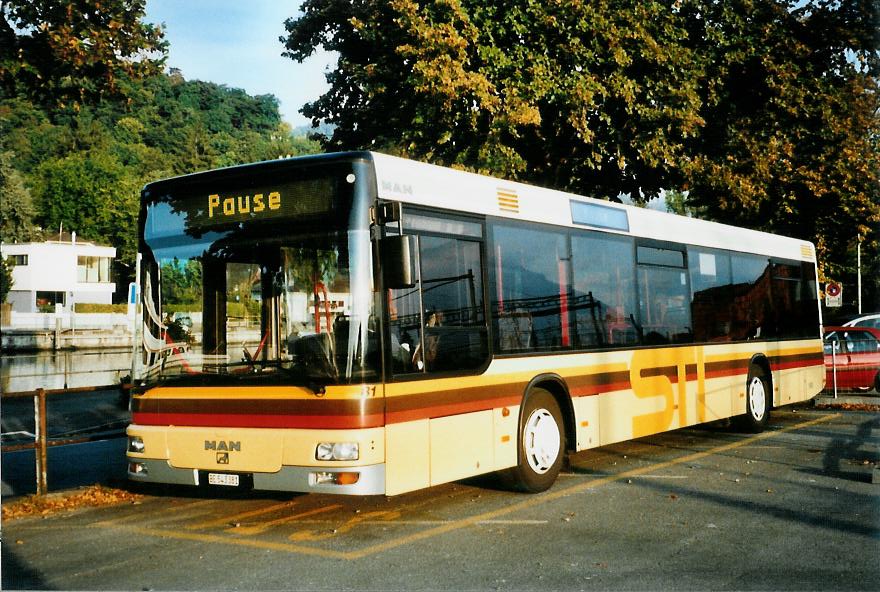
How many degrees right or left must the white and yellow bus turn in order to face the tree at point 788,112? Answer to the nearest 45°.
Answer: approximately 180°

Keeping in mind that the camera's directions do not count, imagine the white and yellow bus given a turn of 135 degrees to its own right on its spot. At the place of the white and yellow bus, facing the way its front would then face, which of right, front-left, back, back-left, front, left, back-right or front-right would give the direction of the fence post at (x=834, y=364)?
front-right

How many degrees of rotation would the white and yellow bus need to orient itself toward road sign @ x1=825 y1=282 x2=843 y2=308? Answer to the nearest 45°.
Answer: approximately 180°

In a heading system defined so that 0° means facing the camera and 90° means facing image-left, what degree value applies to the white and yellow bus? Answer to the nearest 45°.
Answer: approximately 45°

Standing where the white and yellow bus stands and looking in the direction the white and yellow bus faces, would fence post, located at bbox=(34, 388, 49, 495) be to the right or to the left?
on its right

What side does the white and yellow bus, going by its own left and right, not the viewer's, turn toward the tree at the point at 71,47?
right

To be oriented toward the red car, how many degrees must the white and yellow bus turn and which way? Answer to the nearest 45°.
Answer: approximately 180°
